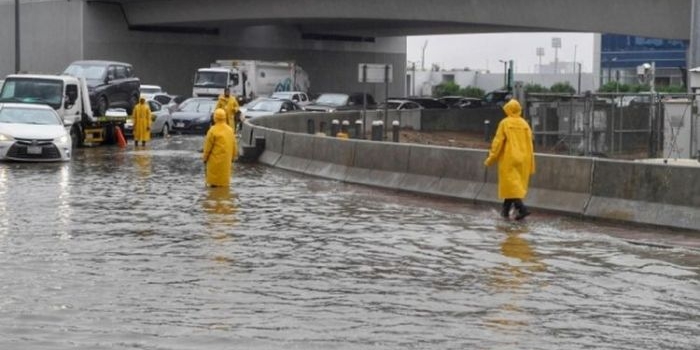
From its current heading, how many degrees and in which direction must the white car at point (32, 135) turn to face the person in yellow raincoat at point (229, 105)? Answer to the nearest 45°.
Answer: approximately 135° to its left

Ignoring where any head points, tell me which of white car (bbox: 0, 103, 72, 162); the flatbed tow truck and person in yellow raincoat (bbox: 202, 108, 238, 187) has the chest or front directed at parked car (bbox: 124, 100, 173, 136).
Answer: the person in yellow raincoat

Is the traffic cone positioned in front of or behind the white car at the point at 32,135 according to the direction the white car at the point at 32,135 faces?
behind

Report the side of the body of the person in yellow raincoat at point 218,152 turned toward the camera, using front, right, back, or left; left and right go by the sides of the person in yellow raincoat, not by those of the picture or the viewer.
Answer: back

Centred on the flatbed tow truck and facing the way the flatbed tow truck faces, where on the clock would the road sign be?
The road sign is roughly at 8 o'clock from the flatbed tow truck.

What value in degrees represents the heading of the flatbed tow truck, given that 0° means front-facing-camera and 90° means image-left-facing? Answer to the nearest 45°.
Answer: approximately 45°

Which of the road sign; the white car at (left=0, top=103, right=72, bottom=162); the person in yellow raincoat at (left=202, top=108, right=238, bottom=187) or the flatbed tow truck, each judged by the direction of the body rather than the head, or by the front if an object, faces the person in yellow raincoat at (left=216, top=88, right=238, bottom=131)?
the person in yellow raincoat at (left=202, top=108, right=238, bottom=187)

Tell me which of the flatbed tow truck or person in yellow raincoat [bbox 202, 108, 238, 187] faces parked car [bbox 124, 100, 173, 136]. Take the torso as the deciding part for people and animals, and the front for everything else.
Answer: the person in yellow raincoat

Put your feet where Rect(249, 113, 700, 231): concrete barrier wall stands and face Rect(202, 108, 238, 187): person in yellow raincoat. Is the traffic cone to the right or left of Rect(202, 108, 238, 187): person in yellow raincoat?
right

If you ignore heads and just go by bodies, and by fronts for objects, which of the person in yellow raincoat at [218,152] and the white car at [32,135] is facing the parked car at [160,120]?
the person in yellow raincoat

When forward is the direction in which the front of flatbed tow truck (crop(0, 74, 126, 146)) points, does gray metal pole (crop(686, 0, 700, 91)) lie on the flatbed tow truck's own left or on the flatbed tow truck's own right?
on the flatbed tow truck's own left
